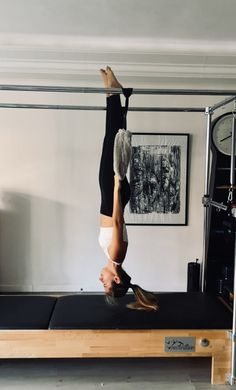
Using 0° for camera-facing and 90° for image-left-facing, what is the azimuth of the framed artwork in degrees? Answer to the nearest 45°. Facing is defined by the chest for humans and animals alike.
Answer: approximately 0°

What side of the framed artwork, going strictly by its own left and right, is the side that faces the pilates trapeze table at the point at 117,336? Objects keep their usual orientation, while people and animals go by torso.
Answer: front

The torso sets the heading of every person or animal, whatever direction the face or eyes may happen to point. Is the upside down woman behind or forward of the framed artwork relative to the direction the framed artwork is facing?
forward
